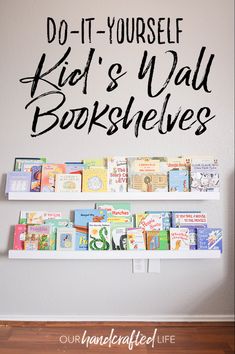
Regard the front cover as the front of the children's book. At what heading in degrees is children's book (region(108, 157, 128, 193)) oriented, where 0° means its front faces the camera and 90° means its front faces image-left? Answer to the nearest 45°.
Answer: approximately 0°

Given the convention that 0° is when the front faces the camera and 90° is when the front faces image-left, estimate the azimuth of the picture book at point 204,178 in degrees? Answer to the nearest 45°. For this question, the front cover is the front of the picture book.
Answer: approximately 0°
